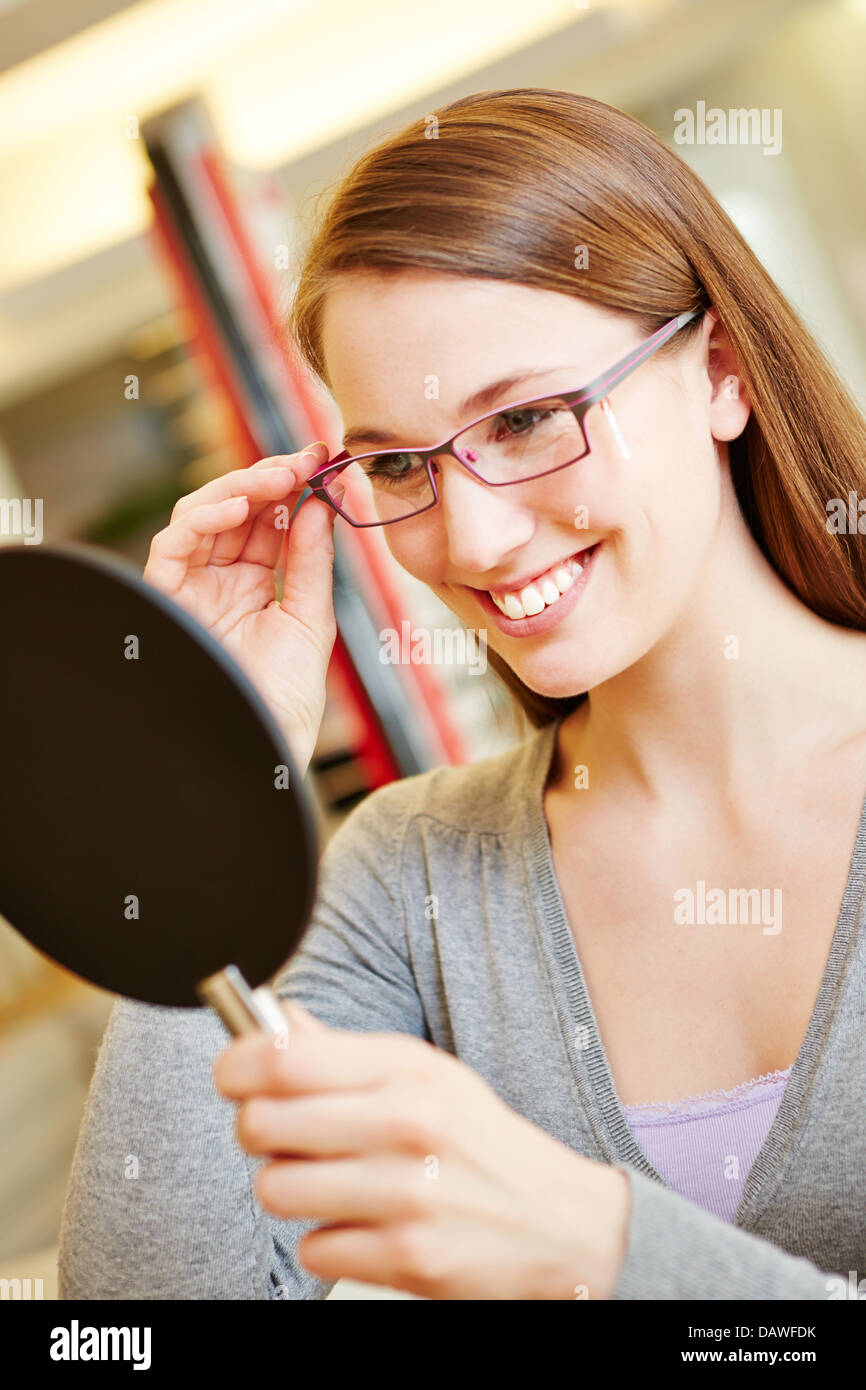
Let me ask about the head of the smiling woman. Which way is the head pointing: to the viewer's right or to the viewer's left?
to the viewer's left

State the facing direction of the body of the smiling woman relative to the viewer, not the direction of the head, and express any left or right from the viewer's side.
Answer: facing the viewer and to the left of the viewer
